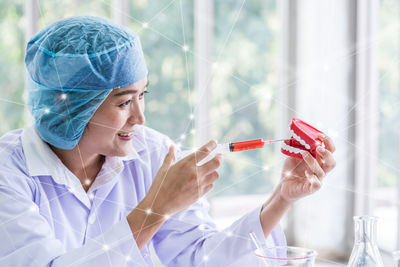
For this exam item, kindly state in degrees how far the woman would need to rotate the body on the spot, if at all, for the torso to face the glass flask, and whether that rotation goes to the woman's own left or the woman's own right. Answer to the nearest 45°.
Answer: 0° — they already face it

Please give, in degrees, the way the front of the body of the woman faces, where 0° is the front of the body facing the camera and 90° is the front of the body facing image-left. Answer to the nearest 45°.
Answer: approximately 315°
